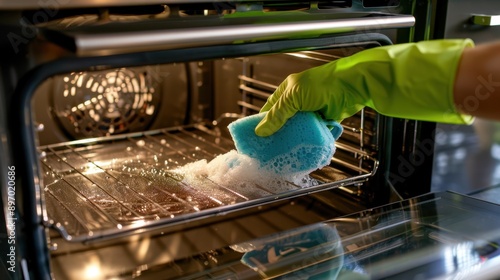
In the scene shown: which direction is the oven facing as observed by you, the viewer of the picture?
facing the viewer and to the right of the viewer
